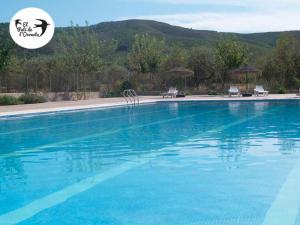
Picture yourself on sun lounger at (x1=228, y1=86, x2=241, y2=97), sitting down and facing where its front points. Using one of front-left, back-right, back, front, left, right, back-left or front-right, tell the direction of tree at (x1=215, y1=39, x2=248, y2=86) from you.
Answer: back

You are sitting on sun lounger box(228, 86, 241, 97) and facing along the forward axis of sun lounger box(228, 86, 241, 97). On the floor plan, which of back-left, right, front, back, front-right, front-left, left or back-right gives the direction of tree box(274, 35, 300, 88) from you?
back-left

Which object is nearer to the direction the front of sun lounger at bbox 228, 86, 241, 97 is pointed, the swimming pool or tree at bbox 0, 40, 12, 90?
the swimming pool

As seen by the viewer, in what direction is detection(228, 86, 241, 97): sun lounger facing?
toward the camera

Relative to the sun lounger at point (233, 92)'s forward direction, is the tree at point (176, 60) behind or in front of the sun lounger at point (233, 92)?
behind

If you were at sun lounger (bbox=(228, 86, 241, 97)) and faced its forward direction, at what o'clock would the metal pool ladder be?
The metal pool ladder is roughly at 2 o'clock from the sun lounger.

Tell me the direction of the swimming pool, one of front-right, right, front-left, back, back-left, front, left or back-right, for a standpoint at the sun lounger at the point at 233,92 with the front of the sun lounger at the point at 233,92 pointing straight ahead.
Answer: front

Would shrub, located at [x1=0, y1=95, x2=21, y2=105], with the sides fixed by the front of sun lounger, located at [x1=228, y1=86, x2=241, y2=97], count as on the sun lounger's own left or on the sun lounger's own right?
on the sun lounger's own right

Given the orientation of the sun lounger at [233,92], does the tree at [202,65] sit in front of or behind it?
behind

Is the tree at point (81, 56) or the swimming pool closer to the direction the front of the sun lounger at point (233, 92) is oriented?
the swimming pool

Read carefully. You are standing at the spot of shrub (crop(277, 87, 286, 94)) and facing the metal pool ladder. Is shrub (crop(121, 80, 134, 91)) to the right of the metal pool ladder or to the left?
right

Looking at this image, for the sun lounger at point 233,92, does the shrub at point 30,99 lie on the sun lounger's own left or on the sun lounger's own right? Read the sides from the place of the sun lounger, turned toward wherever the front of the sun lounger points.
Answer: on the sun lounger's own right

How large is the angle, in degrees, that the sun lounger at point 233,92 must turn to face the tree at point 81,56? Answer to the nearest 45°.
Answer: approximately 90° to its right
